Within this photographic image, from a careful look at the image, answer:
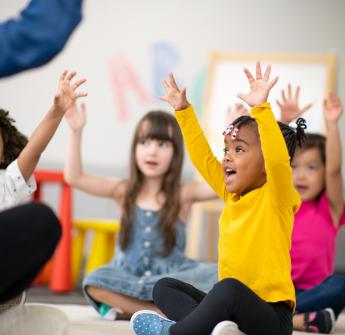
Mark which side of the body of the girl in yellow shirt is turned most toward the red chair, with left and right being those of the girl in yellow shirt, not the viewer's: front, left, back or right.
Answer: right

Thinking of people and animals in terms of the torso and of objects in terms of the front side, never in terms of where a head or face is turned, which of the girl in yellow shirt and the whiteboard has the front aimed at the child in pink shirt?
the whiteboard

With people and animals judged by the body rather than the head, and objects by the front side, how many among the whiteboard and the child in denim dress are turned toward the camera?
2

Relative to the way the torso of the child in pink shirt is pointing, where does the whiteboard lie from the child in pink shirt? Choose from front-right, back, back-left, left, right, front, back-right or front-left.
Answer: back-right

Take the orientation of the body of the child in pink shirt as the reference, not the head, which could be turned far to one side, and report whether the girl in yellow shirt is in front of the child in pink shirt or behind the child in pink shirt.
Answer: in front

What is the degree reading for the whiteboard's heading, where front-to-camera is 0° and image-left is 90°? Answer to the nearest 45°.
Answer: approximately 0°

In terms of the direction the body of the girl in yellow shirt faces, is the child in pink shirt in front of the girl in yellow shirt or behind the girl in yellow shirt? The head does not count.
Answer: behind

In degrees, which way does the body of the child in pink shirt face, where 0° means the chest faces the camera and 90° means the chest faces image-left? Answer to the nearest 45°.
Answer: approximately 45°

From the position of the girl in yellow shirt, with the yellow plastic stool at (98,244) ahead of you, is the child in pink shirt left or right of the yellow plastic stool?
right
